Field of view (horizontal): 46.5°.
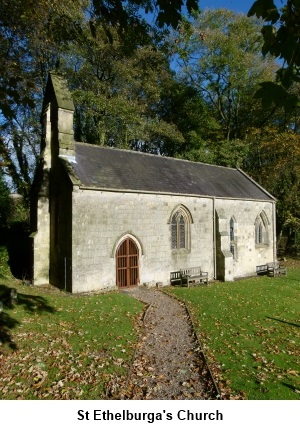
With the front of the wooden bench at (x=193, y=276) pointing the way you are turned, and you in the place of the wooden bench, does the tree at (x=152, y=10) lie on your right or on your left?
on your right

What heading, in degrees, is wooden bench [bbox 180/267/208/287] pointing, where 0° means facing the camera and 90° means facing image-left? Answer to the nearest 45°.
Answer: approximately 315°

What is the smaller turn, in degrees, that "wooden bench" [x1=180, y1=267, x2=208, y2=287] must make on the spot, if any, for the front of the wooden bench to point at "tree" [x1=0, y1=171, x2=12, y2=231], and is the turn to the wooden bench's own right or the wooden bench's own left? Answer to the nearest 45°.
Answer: approximately 135° to the wooden bench's own right

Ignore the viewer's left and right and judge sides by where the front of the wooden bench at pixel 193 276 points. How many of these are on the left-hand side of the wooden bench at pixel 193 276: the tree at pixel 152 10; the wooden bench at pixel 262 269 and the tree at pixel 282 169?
2

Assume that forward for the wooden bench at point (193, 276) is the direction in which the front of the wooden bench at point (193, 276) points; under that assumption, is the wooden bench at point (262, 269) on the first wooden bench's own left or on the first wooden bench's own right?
on the first wooden bench's own left

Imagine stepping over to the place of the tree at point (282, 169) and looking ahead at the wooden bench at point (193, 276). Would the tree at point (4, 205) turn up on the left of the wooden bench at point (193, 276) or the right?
right

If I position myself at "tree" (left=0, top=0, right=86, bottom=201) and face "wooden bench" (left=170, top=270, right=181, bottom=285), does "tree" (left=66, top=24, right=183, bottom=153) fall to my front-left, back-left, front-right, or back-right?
front-left
